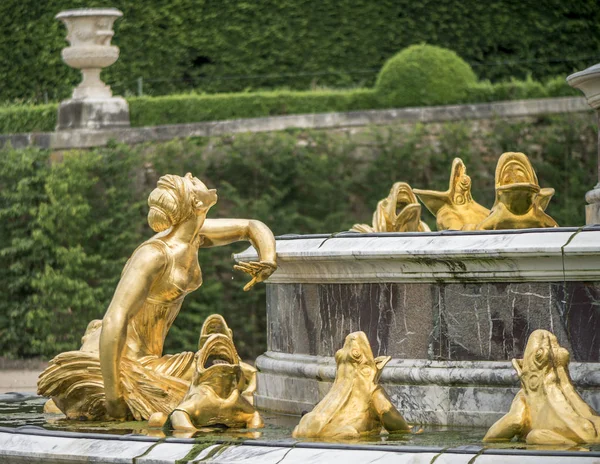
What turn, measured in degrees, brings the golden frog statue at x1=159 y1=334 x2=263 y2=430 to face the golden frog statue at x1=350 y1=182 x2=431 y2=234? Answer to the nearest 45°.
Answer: approximately 135° to its left

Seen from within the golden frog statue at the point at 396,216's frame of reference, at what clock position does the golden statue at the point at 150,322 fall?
The golden statue is roughly at 3 o'clock from the golden frog statue.

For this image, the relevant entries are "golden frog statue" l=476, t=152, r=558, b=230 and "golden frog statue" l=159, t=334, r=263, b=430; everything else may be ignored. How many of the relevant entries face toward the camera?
2

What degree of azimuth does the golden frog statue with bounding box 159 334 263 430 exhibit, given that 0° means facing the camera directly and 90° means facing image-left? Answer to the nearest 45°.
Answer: approximately 0°

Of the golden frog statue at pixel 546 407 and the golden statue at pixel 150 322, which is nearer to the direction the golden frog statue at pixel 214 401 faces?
the golden frog statue
